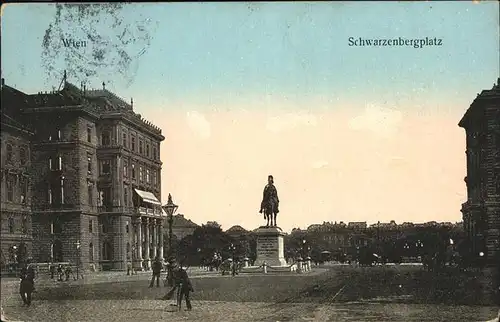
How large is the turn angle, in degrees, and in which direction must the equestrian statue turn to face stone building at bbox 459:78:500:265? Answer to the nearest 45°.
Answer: approximately 45° to its left

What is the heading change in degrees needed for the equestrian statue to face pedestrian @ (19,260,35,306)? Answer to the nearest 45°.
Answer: approximately 45° to its right

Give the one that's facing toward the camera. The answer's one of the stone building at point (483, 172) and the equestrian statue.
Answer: the equestrian statue

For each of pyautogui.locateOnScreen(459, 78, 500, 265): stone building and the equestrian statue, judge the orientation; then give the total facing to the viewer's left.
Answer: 1

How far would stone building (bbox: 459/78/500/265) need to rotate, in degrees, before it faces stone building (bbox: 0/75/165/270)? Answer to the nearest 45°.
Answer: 0° — it already faces it

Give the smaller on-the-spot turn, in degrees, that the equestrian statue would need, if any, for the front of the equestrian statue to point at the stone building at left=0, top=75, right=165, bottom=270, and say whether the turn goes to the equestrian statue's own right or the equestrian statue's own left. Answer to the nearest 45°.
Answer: approximately 45° to the equestrian statue's own right

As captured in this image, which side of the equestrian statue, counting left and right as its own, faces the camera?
front

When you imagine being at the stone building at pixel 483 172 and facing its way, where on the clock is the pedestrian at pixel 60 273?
The pedestrian is roughly at 12 o'clock from the stone building.

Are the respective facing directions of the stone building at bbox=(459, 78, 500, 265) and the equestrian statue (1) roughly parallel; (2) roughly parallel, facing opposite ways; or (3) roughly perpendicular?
roughly perpendicular

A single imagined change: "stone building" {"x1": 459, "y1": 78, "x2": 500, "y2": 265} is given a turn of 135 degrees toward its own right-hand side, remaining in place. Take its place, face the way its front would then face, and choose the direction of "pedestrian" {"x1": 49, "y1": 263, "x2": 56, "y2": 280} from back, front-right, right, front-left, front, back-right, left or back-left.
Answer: back-left

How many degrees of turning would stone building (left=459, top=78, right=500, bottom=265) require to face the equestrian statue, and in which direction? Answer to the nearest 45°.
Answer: approximately 45° to its right

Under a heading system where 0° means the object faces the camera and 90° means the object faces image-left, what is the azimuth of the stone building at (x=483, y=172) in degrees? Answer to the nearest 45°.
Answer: approximately 90°
